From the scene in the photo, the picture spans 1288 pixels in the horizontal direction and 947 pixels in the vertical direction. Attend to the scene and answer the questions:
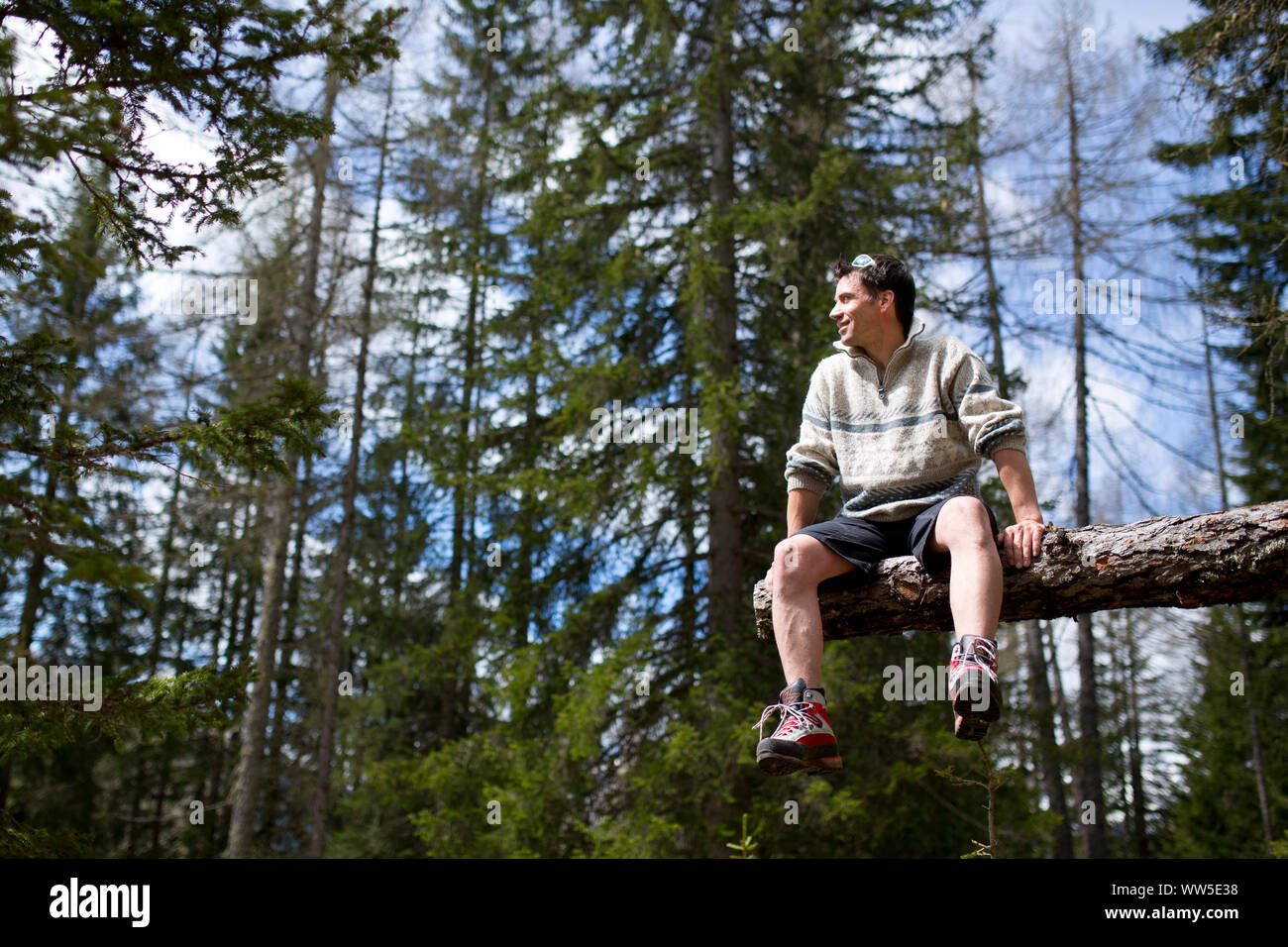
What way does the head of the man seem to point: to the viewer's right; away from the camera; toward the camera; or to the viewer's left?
to the viewer's left

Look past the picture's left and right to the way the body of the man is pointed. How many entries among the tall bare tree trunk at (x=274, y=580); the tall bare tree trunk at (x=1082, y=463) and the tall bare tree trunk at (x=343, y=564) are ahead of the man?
0

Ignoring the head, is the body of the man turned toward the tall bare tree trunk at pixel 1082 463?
no

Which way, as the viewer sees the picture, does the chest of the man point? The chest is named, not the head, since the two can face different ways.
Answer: toward the camera

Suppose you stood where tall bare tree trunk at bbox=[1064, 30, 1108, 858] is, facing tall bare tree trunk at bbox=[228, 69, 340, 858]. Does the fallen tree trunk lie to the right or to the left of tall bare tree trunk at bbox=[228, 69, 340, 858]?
left
